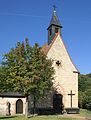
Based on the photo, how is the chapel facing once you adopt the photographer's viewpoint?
facing the viewer and to the right of the viewer

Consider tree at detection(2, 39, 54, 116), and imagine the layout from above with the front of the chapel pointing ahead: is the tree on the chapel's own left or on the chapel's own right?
on the chapel's own right
